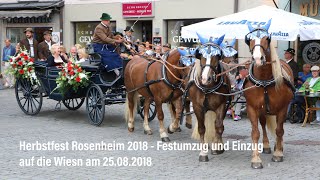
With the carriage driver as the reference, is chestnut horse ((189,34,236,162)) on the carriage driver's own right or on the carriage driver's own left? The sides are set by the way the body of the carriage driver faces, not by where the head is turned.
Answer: on the carriage driver's own right

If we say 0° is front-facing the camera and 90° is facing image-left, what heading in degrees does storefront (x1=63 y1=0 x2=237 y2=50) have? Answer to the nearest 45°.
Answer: approximately 0°

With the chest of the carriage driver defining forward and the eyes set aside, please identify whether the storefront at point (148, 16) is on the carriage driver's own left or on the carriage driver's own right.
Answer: on the carriage driver's own left

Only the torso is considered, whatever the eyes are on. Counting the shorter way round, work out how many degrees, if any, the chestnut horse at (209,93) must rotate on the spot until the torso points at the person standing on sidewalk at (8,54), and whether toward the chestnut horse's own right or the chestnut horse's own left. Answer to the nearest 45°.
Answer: approximately 135° to the chestnut horse's own right

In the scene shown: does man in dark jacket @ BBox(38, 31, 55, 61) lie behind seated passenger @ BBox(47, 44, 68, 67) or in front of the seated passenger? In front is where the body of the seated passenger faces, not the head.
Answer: behind

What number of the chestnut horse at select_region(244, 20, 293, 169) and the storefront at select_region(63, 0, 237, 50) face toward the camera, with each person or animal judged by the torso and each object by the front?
2

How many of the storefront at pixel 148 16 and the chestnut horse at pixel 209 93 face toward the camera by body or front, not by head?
2

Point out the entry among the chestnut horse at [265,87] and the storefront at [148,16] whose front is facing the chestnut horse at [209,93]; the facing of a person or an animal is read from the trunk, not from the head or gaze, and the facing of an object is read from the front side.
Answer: the storefront

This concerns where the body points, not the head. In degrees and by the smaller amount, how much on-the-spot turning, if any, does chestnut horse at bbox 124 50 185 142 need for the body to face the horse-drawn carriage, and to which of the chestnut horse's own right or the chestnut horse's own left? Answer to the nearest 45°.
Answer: approximately 180°

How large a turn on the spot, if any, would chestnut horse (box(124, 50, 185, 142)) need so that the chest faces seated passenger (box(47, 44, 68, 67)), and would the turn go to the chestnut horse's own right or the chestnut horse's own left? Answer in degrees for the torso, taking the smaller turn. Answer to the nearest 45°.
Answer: approximately 180°

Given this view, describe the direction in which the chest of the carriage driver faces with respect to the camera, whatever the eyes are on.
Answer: to the viewer's right
